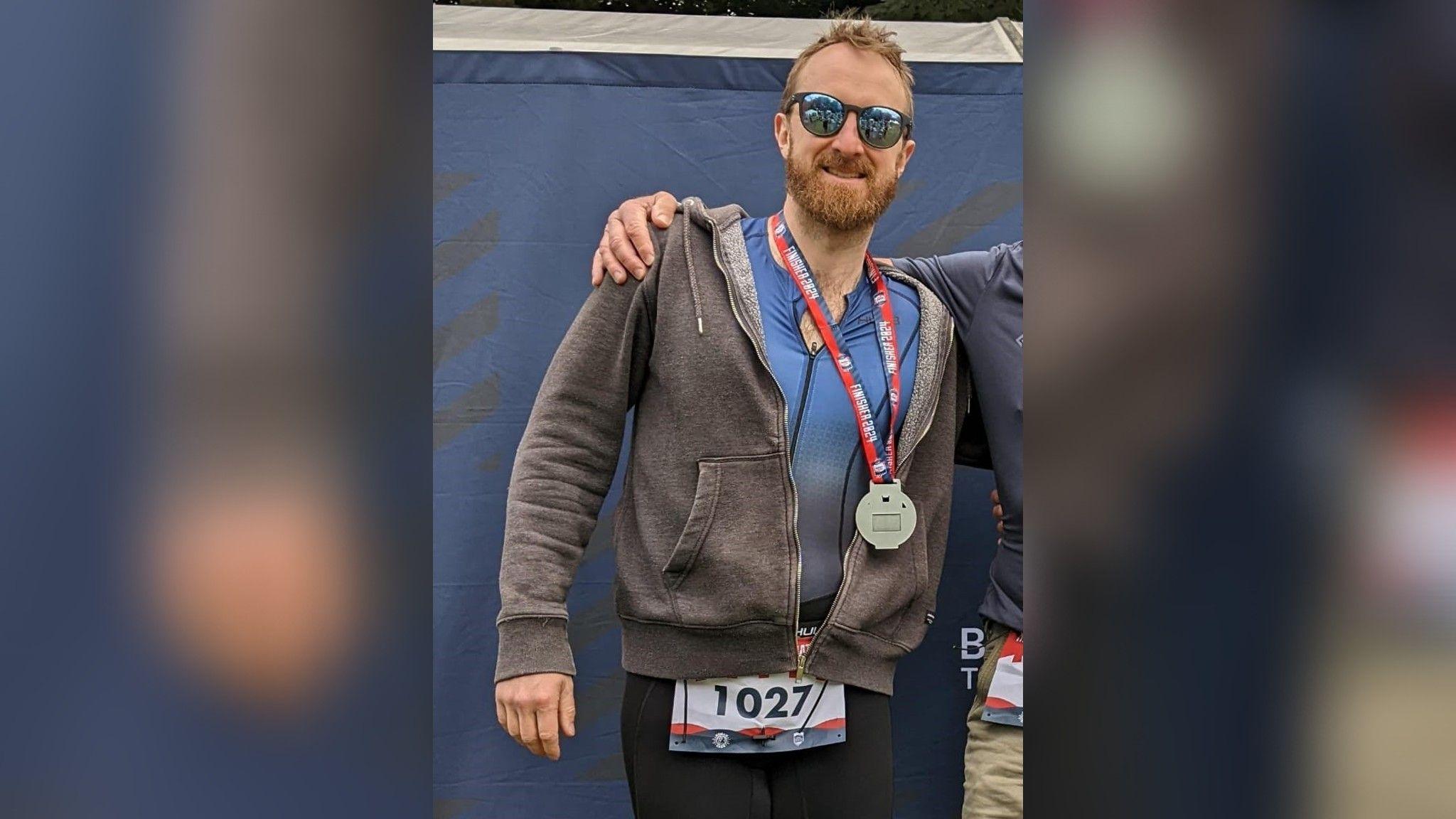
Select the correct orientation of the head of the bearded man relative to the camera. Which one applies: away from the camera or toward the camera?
toward the camera

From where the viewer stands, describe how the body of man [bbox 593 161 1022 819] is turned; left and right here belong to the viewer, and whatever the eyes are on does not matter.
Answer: facing the viewer

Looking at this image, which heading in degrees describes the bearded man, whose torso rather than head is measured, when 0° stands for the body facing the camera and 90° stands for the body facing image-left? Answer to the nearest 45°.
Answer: approximately 0°

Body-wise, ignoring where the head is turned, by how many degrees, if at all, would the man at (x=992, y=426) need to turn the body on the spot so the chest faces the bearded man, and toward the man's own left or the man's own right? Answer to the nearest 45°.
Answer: approximately 45° to the man's own right

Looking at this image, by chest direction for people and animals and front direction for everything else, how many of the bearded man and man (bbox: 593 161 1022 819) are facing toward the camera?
2
